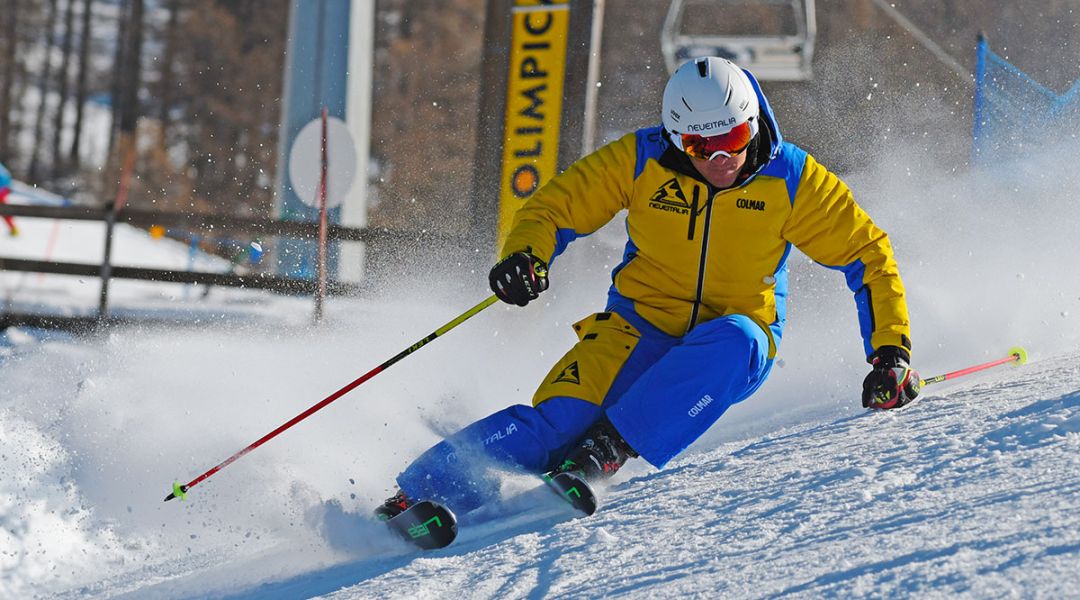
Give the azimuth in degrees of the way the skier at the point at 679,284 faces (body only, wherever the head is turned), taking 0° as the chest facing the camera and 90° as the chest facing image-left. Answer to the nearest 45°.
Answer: approximately 0°

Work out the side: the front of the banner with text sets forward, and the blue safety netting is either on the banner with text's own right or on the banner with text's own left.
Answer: on the banner with text's own left

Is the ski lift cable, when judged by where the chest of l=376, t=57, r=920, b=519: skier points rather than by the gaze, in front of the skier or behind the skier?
behind

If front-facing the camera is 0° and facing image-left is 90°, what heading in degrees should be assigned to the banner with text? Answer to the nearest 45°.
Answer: approximately 0°

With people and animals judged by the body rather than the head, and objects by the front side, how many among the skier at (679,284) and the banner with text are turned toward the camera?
2

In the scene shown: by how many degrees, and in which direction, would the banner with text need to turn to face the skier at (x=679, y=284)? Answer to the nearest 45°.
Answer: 0° — it already faces them

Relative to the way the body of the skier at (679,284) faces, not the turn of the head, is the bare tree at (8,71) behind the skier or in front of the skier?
behind

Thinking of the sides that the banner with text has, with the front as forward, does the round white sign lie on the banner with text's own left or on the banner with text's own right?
on the banner with text's own right
